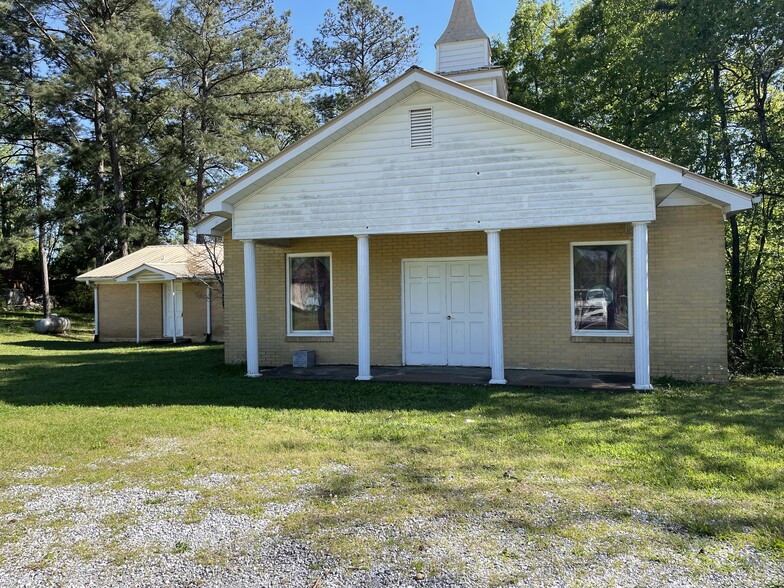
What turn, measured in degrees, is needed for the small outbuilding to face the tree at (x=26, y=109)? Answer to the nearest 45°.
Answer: approximately 135° to its right

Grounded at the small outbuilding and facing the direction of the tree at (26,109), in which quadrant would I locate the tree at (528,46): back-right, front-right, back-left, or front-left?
back-right

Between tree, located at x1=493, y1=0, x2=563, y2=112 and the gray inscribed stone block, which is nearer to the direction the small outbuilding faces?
the gray inscribed stone block

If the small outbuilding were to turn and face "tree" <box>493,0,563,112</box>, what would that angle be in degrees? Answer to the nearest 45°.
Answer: approximately 90° to its left

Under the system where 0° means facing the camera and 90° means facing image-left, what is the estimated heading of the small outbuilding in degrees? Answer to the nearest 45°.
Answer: approximately 0°

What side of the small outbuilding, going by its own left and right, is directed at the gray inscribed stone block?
front

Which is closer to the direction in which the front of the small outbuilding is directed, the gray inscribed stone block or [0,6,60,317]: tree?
the gray inscribed stone block
